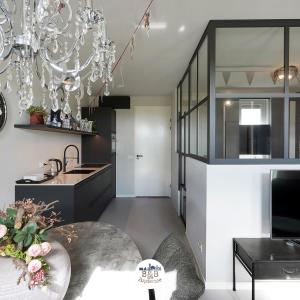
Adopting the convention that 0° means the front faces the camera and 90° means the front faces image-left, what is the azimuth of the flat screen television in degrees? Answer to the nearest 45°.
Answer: approximately 0°

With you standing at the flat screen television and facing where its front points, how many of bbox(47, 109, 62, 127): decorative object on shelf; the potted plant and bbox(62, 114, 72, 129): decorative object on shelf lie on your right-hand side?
3

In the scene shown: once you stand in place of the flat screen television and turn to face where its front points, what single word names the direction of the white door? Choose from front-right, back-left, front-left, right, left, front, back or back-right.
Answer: back-right

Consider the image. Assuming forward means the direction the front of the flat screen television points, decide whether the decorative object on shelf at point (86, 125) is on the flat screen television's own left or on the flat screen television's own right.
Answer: on the flat screen television's own right

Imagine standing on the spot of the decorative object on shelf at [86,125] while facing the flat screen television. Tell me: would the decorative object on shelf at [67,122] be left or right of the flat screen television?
right

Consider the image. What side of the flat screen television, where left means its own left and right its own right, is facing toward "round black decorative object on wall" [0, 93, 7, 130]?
right

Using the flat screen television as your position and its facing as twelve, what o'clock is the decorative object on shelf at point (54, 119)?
The decorative object on shelf is roughly at 3 o'clock from the flat screen television.
